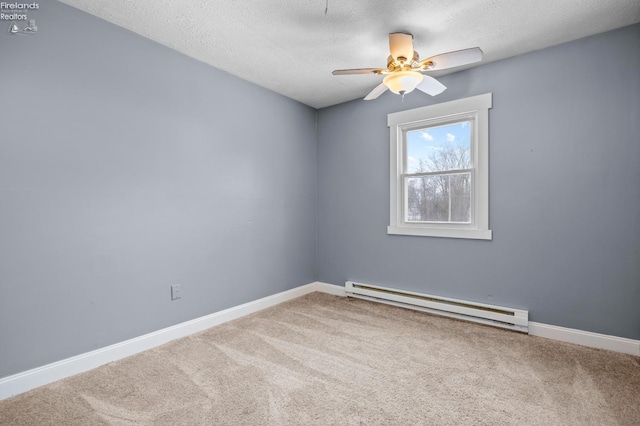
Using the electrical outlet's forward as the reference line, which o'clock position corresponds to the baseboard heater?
The baseboard heater is roughly at 11 o'clock from the electrical outlet.

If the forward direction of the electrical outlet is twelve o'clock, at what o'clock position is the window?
The window is roughly at 11 o'clock from the electrical outlet.

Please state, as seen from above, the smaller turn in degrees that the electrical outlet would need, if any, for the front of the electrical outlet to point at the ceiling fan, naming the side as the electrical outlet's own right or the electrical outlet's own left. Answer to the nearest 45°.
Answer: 0° — it already faces it

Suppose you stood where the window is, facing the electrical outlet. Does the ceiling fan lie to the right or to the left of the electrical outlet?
left

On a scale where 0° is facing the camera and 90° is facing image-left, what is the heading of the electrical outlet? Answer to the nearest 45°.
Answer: approximately 315°
